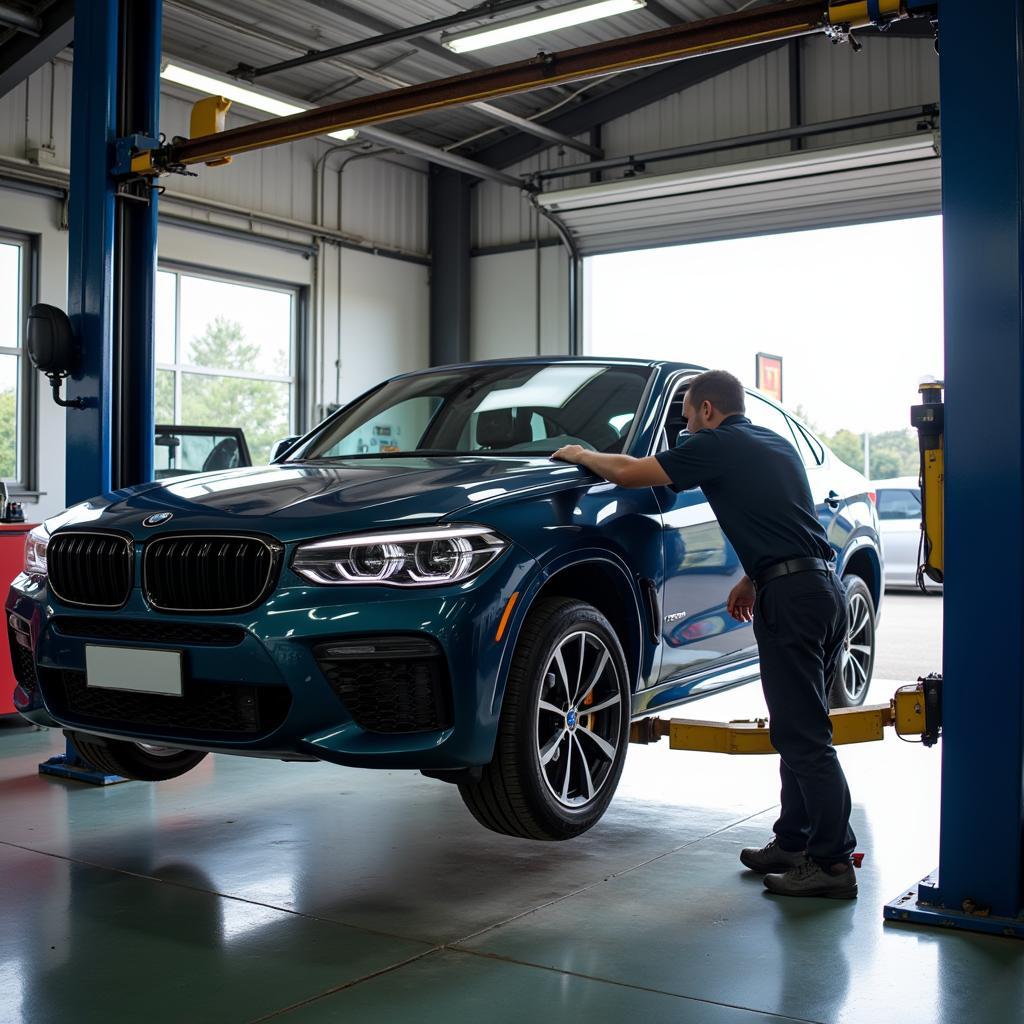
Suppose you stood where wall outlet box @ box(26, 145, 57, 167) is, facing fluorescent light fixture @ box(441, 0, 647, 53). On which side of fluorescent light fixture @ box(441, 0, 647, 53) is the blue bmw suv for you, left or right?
right

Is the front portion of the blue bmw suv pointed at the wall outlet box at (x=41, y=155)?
no

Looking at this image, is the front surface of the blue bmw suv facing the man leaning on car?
no

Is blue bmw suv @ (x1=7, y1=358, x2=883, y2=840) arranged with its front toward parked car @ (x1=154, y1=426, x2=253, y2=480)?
no

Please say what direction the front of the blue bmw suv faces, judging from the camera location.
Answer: facing the viewer and to the left of the viewer

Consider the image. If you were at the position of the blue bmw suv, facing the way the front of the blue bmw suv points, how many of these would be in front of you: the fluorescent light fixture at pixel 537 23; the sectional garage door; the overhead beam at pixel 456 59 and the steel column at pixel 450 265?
0

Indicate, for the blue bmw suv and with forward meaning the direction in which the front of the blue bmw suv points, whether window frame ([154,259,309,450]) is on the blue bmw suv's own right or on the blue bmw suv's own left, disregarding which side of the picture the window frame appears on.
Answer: on the blue bmw suv's own right

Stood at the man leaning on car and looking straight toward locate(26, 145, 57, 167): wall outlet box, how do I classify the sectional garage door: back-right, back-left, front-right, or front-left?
front-right

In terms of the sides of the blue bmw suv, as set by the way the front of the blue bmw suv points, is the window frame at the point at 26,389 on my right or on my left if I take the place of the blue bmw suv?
on my right

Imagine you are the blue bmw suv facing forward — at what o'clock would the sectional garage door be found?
The sectional garage door is roughly at 5 o'clock from the blue bmw suv.

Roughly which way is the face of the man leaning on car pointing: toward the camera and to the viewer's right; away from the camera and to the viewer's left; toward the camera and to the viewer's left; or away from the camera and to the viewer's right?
away from the camera and to the viewer's left
